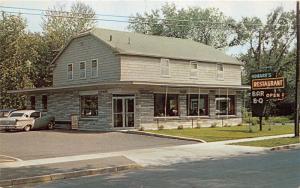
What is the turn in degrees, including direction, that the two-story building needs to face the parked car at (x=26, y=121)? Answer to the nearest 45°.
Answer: approximately 135° to its right

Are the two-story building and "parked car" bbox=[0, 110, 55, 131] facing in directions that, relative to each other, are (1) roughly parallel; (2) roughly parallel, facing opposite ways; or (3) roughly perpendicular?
roughly perpendicular

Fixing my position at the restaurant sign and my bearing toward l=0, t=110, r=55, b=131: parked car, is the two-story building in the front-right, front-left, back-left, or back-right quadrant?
front-right

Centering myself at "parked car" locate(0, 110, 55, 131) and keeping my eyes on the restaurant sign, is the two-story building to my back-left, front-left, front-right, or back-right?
front-left

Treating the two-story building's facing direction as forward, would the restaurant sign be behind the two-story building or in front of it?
in front

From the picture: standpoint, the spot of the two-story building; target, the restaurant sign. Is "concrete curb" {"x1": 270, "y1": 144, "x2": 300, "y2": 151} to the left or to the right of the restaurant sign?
right

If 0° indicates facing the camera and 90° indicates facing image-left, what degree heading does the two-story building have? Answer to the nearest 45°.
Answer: approximately 315°

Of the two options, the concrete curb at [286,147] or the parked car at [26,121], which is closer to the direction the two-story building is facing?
the concrete curb

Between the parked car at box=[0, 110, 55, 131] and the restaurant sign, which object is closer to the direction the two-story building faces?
the restaurant sign

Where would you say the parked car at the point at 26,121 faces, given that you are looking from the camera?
facing away from the viewer and to the right of the viewer
